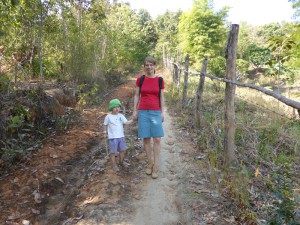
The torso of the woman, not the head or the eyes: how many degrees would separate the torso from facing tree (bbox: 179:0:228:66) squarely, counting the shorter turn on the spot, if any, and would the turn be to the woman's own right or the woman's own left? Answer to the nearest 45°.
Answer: approximately 180°

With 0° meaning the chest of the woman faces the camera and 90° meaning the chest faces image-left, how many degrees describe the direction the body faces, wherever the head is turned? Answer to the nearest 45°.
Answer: approximately 0°

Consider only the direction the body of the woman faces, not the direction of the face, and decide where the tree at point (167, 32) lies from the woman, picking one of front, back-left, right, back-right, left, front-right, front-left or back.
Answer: back

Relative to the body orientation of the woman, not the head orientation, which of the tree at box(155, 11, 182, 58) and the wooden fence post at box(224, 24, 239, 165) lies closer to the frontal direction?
the wooden fence post

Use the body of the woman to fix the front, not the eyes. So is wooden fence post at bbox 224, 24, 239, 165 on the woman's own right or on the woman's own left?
on the woman's own left

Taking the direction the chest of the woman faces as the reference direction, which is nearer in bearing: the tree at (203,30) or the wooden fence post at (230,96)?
the wooden fence post

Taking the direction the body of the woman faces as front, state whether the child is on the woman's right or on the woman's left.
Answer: on the woman's right
